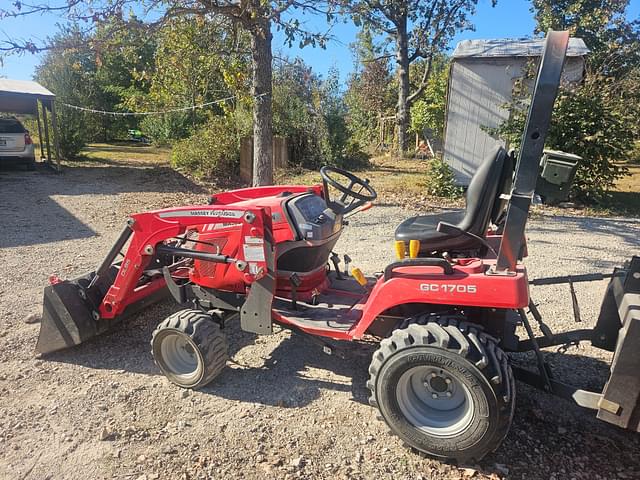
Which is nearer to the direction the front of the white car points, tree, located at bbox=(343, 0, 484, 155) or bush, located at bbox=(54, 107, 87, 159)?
the bush

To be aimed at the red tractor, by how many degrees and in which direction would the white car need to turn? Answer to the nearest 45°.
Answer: approximately 180°

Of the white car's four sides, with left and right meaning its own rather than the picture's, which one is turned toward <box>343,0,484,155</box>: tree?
right

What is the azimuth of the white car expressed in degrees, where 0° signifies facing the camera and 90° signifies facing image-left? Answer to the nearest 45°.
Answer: approximately 180°

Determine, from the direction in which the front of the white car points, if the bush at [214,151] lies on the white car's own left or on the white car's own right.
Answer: on the white car's own right

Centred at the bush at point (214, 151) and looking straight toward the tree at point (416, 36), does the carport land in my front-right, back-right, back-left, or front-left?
back-left

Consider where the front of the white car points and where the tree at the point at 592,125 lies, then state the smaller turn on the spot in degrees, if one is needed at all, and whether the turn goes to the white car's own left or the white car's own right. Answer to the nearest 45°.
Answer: approximately 135° to the white car's own right

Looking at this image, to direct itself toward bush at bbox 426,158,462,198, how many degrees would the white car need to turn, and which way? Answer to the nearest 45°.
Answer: approximately 135° to its right

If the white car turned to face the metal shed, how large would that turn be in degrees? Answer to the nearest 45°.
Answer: approximately 135° to its right
